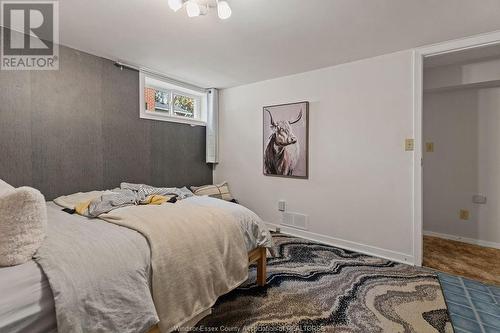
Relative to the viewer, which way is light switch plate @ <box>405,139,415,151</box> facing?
toward the camera

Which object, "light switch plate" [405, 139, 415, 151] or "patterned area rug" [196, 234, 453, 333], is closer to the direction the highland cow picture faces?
the patterned area rug

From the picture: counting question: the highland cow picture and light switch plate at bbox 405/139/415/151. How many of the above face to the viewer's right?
0

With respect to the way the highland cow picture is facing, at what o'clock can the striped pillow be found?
The striped pillow is roughly at 2 o'clock from the highland cow picture.

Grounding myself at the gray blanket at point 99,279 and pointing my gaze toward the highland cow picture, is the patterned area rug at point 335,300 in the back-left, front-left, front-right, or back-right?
front-right

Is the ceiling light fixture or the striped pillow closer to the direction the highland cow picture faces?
the ceiling light fixture

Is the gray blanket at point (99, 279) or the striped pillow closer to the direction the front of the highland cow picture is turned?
the gray blanket

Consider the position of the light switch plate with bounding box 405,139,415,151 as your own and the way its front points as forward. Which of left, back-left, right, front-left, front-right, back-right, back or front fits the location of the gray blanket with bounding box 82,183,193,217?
front-right

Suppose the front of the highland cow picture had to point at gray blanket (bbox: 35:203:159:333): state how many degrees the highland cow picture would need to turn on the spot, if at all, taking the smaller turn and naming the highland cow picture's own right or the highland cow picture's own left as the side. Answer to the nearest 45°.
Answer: approximately 45° to the highland cow picture's own left

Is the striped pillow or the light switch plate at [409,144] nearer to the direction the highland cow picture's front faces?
the striped pillow

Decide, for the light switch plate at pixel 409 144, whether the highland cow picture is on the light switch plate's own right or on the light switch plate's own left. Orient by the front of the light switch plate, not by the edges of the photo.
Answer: on the light switch plate's own right

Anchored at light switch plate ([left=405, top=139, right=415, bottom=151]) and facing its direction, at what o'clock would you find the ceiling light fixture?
The ceiling light fixture is roughly at 1 o'clock from the light switch plate.

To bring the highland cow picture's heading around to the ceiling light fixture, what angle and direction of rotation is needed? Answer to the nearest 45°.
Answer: approximately 45° to its left

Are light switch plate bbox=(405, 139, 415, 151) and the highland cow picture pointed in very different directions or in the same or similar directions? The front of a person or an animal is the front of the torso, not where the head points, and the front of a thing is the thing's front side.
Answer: same or similar directions

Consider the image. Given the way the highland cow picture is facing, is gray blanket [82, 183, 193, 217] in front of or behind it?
in front
